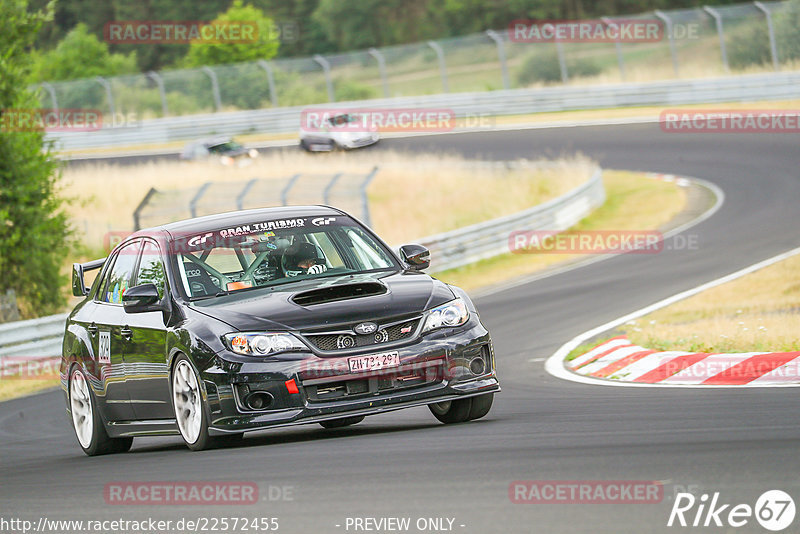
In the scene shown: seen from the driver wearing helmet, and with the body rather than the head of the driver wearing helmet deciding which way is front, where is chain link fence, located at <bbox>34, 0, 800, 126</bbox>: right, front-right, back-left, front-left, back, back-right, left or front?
back-left

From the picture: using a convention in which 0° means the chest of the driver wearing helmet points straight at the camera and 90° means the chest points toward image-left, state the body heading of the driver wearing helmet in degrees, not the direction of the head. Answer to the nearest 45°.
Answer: approximately 315°

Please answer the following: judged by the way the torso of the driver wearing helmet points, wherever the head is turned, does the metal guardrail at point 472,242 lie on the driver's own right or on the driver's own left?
on the driver's own left

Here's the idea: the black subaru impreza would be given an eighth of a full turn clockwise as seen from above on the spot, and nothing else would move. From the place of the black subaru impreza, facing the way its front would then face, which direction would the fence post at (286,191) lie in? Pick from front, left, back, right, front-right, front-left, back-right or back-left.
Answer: back

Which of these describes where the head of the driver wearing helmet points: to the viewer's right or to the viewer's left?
to the viewer's right

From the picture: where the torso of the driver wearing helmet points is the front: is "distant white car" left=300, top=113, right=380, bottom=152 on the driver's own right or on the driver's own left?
on the driver's own left

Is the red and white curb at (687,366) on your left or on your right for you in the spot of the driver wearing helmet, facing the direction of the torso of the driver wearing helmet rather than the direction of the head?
on your left

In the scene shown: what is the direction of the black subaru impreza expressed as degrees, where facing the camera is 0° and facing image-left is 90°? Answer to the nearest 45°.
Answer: approximately 315°
